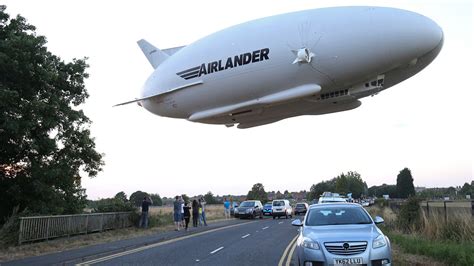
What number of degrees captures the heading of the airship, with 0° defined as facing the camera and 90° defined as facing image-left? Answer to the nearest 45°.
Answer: approximately 315°

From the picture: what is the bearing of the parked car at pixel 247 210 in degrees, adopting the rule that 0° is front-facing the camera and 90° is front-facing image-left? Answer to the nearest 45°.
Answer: approximately 45°

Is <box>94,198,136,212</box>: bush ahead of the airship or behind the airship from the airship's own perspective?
behind

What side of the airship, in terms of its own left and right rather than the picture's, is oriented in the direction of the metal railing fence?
right

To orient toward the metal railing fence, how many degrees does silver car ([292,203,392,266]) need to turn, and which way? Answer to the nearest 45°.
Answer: approximately 135° to its right

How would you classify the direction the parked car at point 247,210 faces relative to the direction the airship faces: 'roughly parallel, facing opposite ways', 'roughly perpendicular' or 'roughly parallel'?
roughly perpendicular
